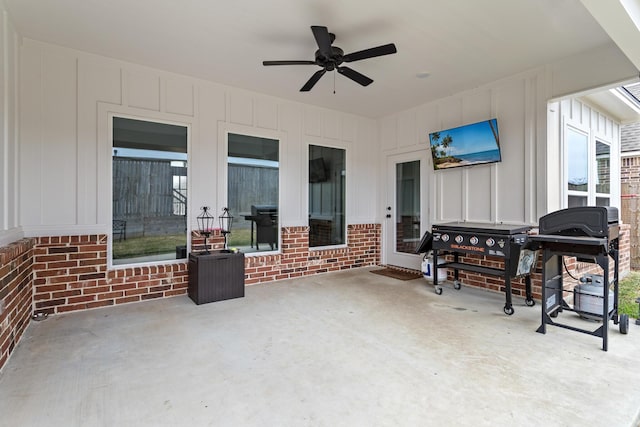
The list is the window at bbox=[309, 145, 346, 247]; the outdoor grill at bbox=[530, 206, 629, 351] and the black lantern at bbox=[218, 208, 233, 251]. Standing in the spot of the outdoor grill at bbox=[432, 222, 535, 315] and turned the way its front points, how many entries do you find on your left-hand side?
1

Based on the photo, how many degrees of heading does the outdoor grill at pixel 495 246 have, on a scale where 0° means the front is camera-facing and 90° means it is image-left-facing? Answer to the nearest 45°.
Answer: approximately 45°

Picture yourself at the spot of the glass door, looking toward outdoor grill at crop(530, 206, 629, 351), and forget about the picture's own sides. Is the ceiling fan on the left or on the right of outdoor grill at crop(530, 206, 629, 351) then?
right

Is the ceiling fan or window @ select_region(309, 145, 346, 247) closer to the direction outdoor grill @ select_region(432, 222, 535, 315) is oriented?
the ceiling fan

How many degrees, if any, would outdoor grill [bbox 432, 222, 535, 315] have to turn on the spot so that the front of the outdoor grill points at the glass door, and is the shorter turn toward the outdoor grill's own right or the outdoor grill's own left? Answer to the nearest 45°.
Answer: approximately 90° to the outdoor grill's own right

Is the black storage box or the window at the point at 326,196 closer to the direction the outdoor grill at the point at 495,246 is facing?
the black storage box

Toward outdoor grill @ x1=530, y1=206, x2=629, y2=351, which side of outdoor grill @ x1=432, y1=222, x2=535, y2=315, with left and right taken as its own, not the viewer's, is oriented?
left

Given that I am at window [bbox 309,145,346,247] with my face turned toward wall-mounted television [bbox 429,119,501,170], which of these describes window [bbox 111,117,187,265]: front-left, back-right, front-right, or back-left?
back-right
